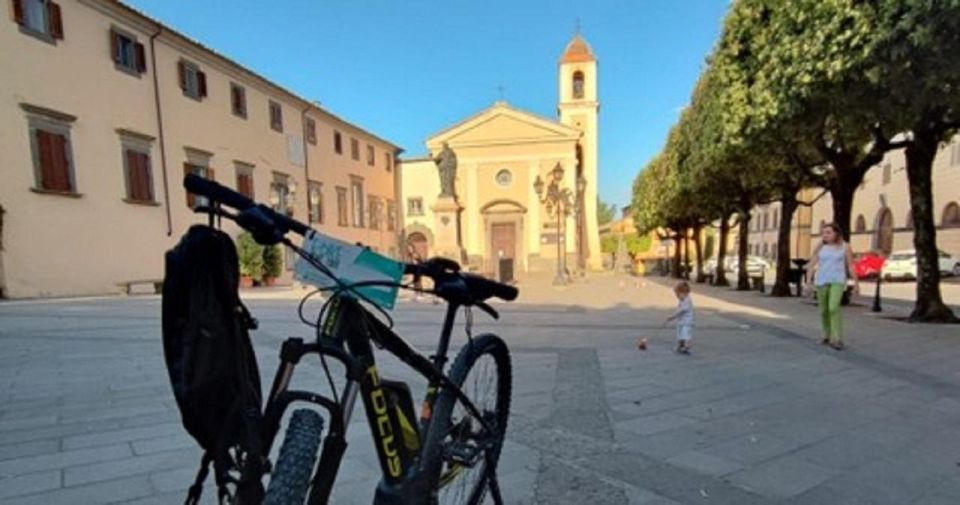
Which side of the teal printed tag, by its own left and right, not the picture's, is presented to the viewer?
front

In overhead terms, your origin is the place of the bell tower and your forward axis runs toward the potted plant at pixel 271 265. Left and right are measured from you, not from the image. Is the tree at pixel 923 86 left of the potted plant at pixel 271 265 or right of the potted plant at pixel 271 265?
left

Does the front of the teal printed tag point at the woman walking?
no

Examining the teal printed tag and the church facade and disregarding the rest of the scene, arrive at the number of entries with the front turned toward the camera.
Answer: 2

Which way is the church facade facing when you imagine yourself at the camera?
facing the viewer

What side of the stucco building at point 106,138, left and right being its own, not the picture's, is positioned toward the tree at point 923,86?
front

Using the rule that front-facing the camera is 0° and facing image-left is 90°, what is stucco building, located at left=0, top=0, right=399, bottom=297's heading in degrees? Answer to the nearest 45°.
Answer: approximately 315°

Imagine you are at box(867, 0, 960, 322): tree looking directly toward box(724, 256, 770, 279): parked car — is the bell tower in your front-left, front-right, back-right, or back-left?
front-left
